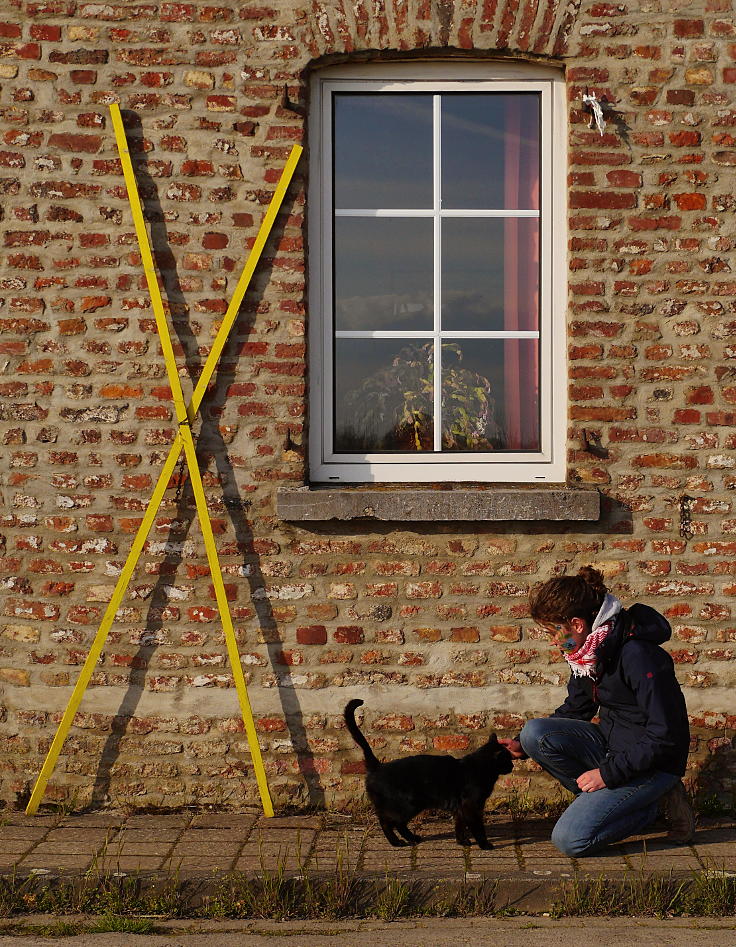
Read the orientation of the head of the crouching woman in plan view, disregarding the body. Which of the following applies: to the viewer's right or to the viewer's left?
to the viewer's left

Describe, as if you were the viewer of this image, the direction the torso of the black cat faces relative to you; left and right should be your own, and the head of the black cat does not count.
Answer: facing to the right of the viewer

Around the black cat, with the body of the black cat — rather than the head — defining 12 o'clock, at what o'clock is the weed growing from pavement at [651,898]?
The weed growing from pavement is roughly at 1 o'clock from the black cat.

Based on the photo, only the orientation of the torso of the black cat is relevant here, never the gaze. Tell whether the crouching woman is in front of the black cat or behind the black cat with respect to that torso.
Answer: in front

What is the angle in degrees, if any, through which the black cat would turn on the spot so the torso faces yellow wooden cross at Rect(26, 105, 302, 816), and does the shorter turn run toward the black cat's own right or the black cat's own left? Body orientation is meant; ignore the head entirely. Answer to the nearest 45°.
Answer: approximately 180°
